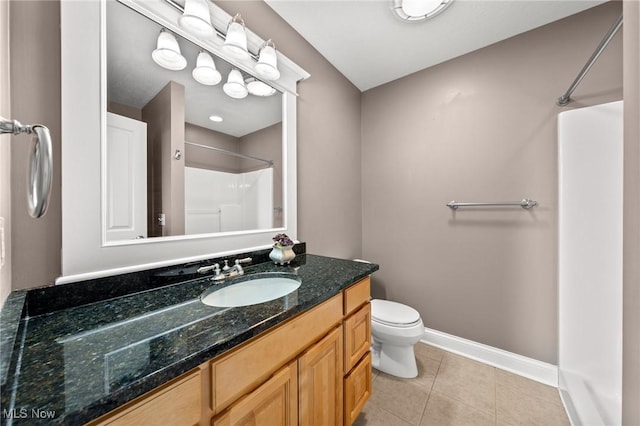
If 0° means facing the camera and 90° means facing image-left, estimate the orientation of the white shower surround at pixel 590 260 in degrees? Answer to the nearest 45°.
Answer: approximately 90°

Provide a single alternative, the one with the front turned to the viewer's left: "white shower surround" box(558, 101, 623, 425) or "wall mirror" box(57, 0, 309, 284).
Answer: the white shower surround

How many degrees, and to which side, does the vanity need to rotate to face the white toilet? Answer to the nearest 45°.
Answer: approximately 45° to its left

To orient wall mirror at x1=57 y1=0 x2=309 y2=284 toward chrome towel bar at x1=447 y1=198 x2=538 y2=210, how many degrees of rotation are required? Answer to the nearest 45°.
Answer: approximately 45° to its left

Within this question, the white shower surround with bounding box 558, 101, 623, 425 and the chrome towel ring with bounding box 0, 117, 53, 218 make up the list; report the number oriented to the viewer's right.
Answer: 1

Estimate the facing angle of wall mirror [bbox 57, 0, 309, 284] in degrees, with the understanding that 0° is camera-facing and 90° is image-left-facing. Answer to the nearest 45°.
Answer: approximately 315°

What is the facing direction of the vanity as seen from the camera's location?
facing the viewer and to the right of the viewer

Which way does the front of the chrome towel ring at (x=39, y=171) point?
to the viewer's right

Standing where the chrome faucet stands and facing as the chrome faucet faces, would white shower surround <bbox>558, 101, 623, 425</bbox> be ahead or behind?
ahead

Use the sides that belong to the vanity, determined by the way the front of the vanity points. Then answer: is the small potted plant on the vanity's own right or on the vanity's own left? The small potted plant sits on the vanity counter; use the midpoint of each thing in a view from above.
on the vanity's own left
